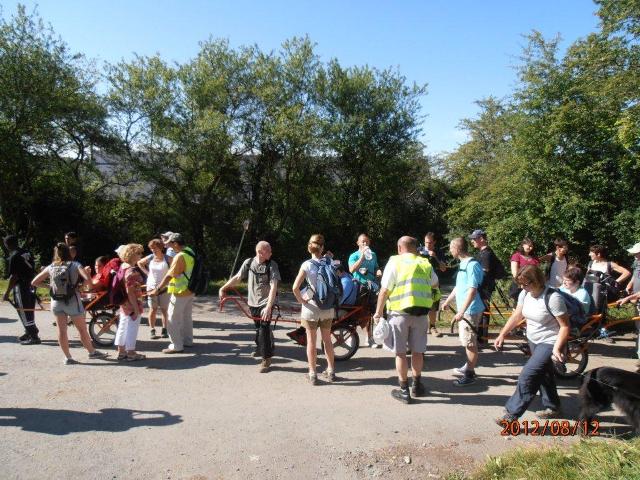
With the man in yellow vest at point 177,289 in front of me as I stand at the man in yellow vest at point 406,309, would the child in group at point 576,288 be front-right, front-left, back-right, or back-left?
back-right

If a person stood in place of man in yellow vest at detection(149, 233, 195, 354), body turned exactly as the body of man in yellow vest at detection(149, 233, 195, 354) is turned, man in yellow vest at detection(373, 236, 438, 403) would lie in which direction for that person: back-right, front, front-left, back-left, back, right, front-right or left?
back-left

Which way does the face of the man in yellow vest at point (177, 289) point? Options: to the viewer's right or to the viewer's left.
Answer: to the viewer's left

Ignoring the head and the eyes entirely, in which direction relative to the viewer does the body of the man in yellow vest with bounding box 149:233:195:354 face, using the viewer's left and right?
facing to the left of the viewer

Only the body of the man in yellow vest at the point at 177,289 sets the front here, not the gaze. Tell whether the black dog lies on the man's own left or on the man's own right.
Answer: on the man's own left

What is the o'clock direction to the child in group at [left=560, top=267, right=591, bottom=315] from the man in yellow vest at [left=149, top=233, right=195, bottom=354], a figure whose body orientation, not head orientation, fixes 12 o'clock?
The child in group is roughly at 7 o'clock from the man in yellow vest.
